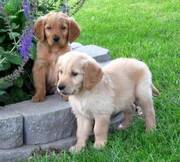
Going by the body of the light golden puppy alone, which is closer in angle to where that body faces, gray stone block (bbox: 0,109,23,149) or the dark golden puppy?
the gray stone block

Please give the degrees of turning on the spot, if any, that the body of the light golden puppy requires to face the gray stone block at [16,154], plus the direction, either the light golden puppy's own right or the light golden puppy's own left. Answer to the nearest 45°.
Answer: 0° — it already faces it

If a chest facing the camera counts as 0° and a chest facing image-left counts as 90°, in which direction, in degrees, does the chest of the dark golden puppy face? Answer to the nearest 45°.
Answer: approximately 0°

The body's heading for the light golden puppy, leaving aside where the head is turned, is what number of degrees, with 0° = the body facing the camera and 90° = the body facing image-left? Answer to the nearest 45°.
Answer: approximately 45°

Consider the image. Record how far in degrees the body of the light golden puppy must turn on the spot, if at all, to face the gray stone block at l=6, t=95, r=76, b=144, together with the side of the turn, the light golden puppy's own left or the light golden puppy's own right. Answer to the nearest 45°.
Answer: approximately 45° to the light golden puppy's own right

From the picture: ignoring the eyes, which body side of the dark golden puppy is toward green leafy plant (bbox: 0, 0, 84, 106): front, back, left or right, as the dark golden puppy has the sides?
right

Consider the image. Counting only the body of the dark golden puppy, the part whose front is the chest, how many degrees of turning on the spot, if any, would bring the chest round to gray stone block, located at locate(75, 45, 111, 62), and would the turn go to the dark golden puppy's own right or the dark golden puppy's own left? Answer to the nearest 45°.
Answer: approximately 135° to the dark golden puppy's own left

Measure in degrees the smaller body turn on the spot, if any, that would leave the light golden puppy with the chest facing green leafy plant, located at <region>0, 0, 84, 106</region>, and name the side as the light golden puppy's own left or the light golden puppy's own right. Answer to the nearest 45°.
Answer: approximately 90° to the light golden puppy's own right
